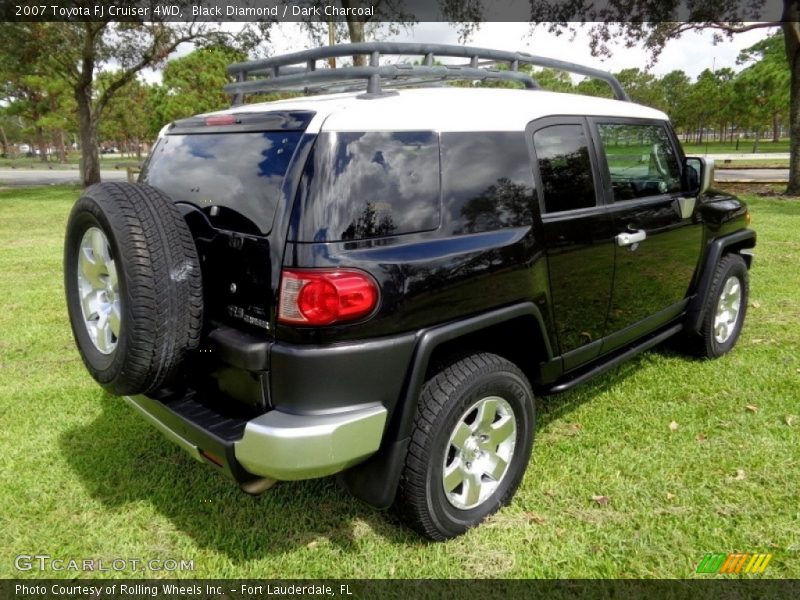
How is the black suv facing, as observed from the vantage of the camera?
facing away from the viewer and to the right of the viewer

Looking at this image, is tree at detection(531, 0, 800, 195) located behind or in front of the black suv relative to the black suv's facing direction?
in front

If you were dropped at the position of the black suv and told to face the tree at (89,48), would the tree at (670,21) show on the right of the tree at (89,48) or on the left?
right

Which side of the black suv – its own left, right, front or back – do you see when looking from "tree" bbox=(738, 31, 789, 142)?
front

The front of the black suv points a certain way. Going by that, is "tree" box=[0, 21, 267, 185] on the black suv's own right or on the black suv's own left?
on the black suv's own left
